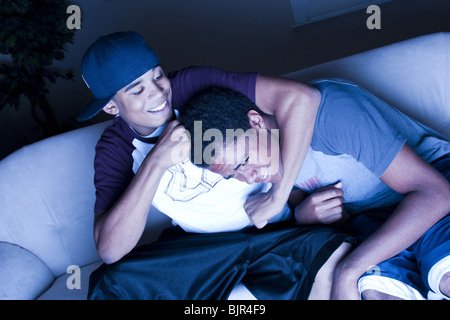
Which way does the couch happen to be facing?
toward the camera

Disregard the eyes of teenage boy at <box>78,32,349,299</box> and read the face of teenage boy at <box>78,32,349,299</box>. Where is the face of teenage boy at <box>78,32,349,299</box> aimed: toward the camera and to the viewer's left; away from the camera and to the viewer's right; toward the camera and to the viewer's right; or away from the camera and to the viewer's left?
toward the camera and to the viewer's right

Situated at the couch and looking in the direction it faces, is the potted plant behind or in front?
behind
